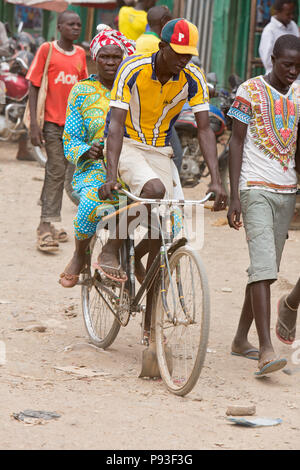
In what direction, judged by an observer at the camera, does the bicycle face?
facing the viewer and to the right of the viewer

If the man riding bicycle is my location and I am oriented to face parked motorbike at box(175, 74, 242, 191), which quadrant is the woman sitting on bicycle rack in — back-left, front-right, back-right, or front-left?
front-left

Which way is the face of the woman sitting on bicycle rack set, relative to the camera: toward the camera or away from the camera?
toward the camera

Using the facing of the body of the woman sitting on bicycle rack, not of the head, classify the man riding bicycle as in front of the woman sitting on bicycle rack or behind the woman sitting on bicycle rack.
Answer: in front

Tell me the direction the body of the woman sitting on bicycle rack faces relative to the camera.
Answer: toward the camera

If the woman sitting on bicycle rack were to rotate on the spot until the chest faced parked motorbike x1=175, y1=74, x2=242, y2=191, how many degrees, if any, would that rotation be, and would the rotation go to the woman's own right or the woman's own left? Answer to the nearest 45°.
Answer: approximately 180°

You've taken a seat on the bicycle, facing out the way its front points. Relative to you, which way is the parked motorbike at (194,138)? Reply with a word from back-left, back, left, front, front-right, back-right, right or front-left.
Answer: back-left
